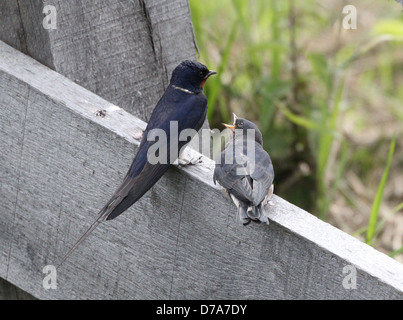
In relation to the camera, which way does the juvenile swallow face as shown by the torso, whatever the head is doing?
away from the camera

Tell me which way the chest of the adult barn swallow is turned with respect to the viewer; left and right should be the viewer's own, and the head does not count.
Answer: facing away from the viewer and to the right of the viewer
